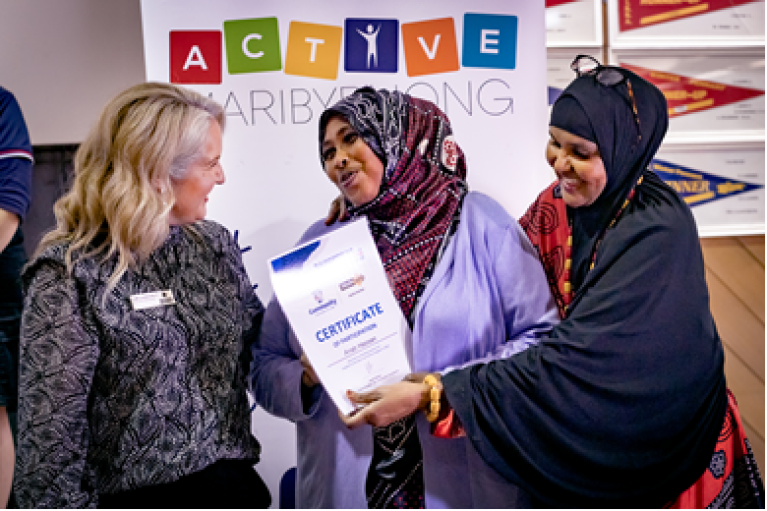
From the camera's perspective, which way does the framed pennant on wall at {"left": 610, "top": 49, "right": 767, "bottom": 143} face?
toward the camera

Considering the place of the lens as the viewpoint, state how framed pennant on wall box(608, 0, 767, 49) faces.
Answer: facing the viewer

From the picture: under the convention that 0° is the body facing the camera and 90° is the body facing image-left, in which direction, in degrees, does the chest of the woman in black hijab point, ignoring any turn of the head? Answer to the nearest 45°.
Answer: approximately 45°

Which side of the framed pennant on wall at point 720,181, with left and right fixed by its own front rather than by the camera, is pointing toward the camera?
front

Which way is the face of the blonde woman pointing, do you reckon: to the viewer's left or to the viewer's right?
to the viewer's right
